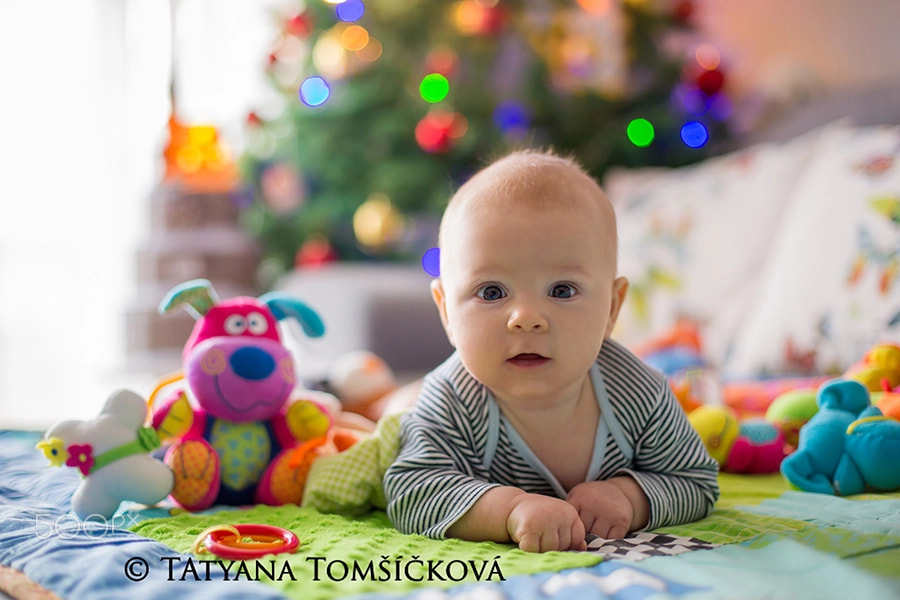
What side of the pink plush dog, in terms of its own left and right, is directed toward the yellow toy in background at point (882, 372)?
left

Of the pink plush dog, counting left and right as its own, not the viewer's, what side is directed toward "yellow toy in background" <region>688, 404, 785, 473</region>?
left

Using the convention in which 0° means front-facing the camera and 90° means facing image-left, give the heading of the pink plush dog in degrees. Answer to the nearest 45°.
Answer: approximately 0°

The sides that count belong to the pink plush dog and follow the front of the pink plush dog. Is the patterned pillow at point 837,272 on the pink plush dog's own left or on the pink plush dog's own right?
on the pink plush dog's own left

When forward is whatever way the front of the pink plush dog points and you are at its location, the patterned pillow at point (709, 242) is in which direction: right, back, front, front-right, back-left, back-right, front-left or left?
back-left

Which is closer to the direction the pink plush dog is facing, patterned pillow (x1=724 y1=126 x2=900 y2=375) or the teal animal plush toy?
the teal animal plush toy

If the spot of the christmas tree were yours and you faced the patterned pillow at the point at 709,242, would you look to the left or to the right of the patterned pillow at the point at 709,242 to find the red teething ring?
right

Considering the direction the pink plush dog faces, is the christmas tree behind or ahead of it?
behind
